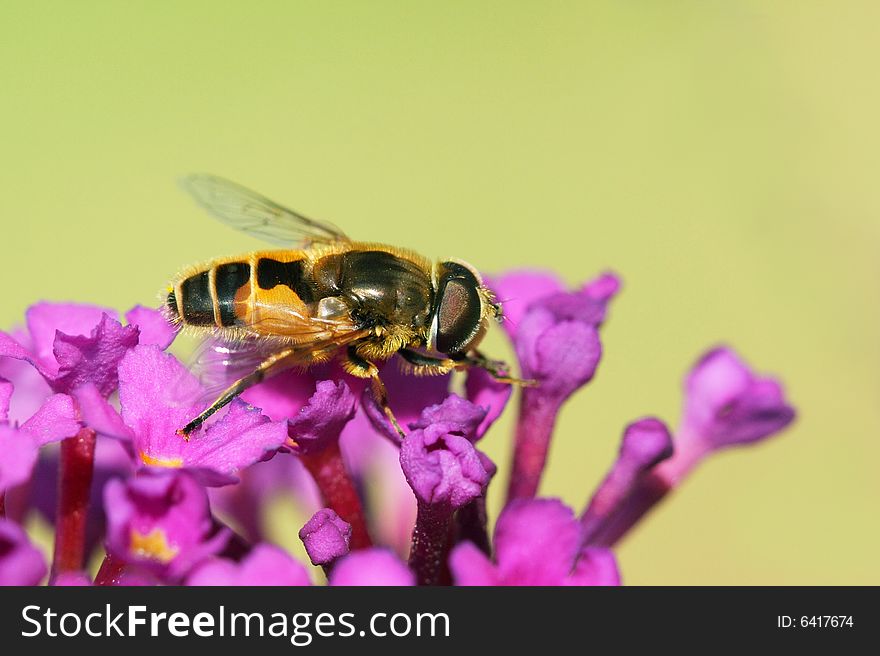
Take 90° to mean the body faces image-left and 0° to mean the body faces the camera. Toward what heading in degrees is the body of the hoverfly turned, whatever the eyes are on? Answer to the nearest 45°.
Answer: approximately 270°
